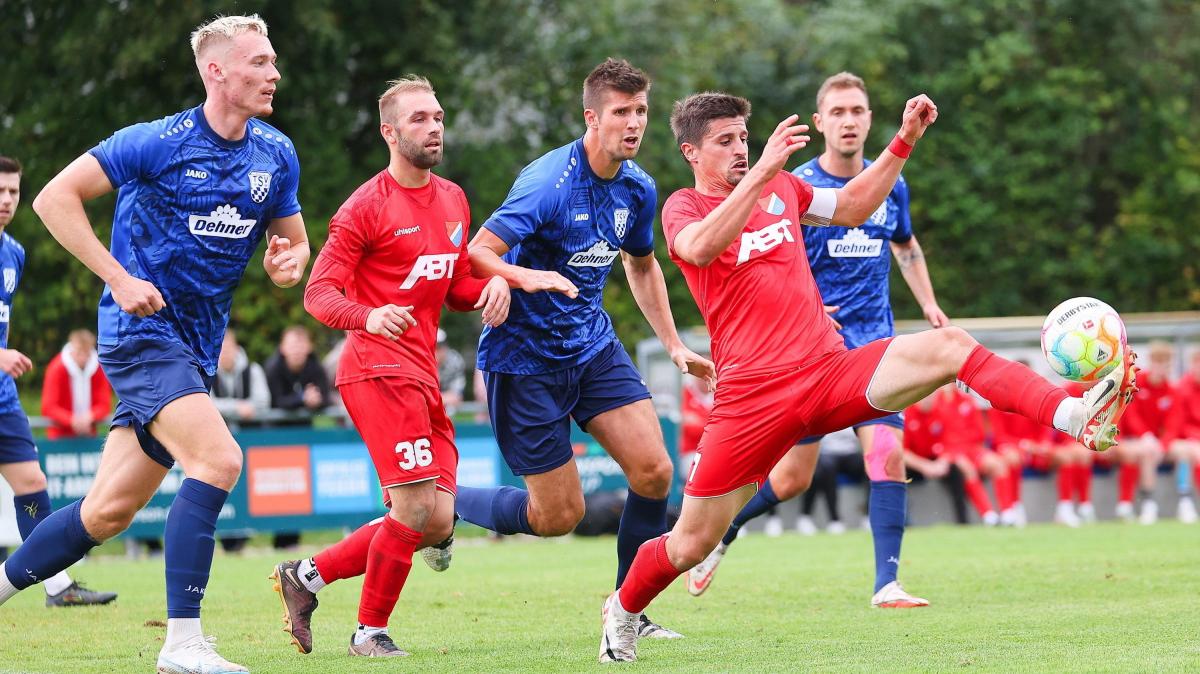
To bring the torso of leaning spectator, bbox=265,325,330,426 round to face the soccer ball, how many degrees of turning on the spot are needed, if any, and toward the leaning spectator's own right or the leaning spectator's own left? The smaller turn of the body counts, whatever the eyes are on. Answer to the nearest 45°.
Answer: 0° — they already face it

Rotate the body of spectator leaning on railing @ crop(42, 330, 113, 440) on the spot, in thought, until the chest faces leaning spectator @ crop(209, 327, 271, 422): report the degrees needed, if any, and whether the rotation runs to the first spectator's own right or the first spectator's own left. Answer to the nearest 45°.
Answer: approximately 135° to the first spectator's own left

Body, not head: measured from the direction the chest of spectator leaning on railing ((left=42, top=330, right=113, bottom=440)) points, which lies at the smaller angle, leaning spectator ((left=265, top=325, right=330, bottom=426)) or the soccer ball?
the soccer ball

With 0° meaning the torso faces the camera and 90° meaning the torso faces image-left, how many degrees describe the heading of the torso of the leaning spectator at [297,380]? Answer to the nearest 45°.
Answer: approximately 0°

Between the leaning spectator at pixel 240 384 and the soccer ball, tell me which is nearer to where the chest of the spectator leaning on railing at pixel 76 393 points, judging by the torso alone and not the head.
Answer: the soccer ball

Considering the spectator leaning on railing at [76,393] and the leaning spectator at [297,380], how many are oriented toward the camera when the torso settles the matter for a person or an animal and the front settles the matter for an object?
2

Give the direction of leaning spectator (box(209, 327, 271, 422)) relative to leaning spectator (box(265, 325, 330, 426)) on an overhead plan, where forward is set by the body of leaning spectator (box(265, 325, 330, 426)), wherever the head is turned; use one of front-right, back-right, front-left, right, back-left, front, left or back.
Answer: right

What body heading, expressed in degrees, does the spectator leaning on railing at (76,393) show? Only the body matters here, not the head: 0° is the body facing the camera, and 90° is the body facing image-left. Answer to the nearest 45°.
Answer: approximately 0°

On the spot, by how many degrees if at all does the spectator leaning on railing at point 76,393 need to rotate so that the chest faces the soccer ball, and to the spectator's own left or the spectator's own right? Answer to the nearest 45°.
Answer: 0° — they already face it
